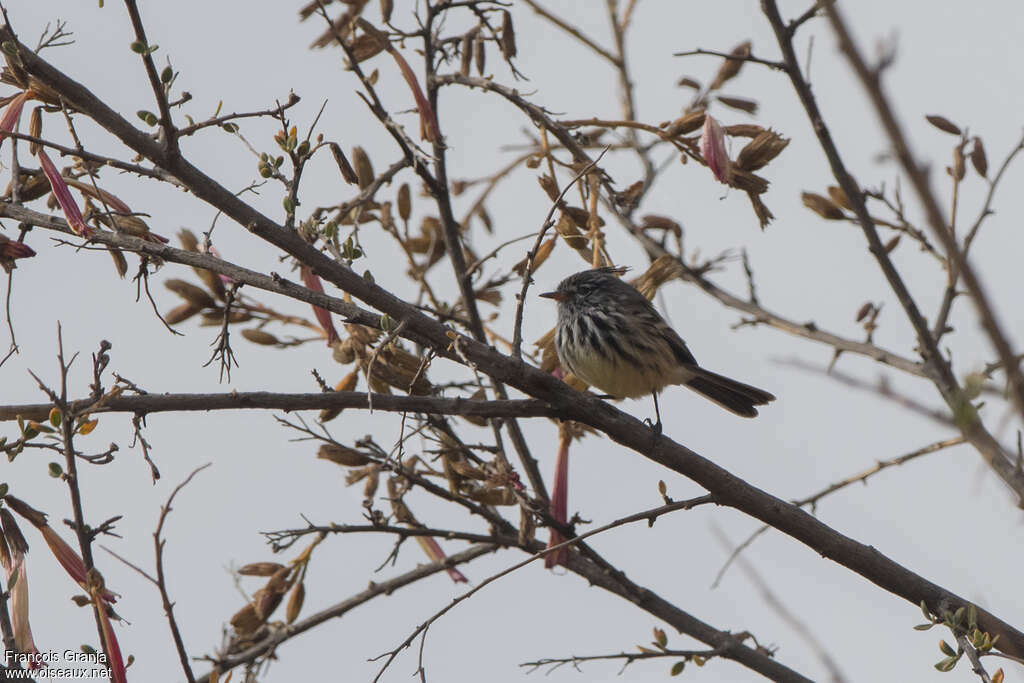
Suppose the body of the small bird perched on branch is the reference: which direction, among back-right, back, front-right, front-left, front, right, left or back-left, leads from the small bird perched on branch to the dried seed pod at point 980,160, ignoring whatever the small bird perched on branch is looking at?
back-left

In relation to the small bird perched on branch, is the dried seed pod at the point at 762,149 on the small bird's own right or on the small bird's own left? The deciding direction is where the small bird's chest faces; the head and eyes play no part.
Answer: on the small bird's own left

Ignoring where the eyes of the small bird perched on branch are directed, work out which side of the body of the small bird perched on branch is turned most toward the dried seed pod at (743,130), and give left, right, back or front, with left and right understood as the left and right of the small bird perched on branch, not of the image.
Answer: left

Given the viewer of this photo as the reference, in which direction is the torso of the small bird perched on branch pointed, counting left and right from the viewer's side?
facing to the left of the viewer
